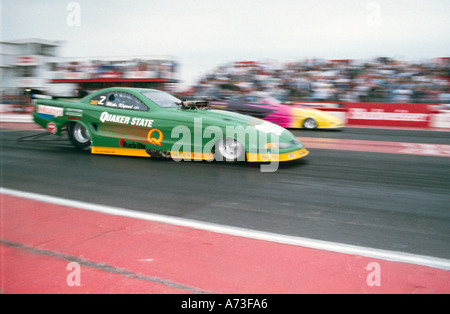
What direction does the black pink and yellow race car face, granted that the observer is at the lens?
facing to the right of the viewer

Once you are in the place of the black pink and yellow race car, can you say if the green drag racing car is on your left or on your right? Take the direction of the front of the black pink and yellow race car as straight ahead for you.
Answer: on your right
